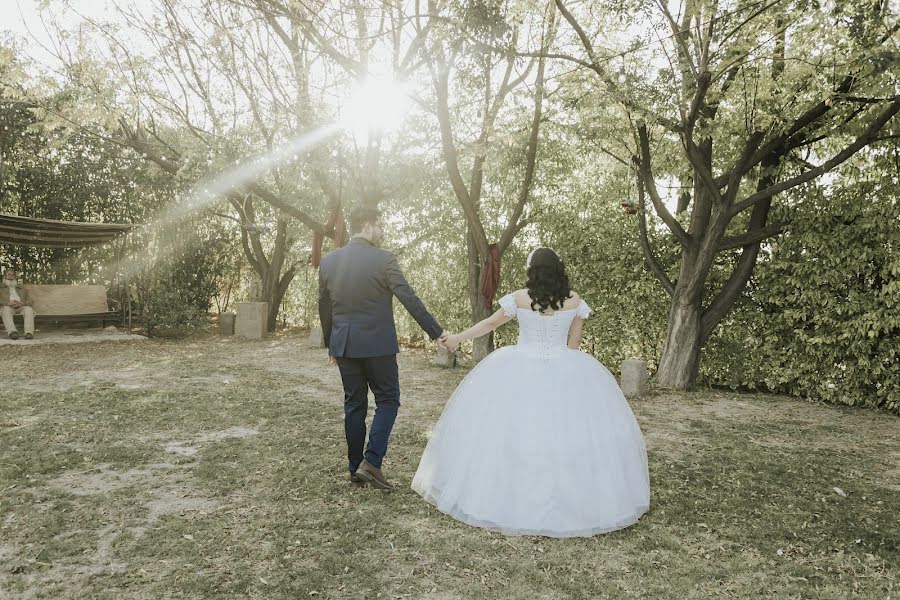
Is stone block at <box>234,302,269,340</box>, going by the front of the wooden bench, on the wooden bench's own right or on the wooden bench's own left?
on the wooden bench's own left

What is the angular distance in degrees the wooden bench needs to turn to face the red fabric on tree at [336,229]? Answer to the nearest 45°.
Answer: approximately 45° to its left

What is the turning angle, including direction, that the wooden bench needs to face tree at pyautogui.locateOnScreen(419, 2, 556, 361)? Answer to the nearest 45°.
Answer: approximately 45° to its left

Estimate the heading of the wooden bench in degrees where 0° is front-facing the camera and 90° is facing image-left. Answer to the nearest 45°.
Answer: approximately 0°

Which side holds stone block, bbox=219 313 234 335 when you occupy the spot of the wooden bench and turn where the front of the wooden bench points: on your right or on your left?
on your left

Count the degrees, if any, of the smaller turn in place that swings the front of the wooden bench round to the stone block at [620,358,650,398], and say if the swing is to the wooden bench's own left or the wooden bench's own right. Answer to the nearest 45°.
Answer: approximately 45° to the wooden bench's own left

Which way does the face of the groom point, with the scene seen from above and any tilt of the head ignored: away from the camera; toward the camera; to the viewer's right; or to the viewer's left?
away from the camera
